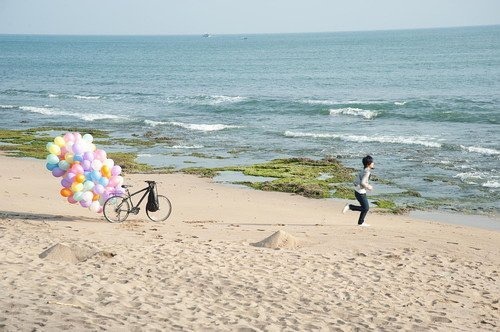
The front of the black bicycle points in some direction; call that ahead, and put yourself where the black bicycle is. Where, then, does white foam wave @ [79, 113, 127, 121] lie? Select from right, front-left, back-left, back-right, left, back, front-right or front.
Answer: left

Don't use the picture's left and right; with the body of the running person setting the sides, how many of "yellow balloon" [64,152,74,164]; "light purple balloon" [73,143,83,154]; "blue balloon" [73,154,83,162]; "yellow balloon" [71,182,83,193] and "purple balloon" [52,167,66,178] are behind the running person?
5

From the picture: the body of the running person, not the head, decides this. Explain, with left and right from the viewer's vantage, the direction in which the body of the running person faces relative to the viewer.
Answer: facing to the right of the viewer

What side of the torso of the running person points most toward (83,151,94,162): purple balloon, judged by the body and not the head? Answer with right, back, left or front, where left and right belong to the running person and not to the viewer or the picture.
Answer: back

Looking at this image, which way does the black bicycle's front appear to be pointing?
to the viewer's right

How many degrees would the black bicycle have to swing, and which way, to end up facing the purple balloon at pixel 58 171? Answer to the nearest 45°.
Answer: approximately 180°

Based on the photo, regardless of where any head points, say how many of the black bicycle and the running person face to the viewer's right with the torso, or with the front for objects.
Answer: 2

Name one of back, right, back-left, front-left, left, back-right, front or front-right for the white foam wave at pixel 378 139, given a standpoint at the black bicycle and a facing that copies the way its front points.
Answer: front-left
